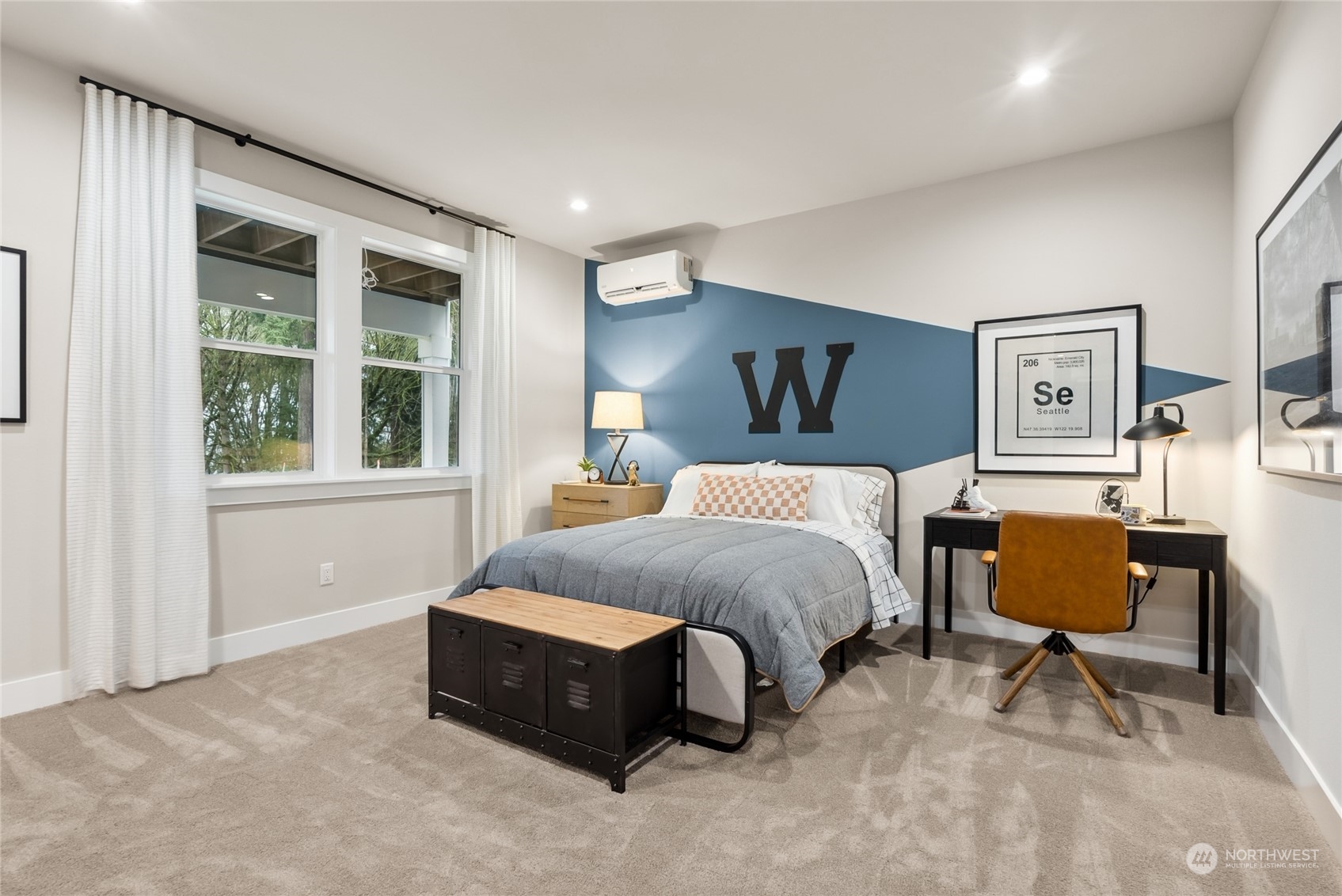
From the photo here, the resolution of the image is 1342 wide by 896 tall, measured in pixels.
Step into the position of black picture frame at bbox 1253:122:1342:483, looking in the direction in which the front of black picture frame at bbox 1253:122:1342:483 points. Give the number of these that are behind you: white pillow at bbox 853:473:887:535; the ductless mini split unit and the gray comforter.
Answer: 0

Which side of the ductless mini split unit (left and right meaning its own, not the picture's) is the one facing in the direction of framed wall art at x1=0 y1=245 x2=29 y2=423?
front

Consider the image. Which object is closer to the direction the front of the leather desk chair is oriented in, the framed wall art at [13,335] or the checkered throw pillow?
the checkered throw pillow

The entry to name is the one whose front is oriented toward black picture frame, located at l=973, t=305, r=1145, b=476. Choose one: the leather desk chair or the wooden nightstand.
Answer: the leather desk chair

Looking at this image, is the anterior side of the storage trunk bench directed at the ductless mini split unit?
no

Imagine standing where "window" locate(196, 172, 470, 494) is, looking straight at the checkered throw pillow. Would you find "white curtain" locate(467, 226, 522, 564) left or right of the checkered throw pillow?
left

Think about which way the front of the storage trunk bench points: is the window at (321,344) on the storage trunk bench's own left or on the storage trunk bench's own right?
on the storage trunk bench's own right

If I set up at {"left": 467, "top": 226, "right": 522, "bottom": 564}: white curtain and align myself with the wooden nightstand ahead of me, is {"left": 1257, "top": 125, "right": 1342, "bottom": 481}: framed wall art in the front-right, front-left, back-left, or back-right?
front-right

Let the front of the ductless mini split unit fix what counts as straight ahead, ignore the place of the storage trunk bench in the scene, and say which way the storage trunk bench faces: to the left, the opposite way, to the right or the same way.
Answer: the same way

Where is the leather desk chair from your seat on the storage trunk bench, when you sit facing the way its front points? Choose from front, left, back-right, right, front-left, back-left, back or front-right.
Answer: back-left

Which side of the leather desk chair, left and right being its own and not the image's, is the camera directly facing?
back

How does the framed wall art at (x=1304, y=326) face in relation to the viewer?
to the viewer's left

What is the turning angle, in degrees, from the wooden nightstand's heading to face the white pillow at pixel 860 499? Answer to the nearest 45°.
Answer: approximately 90° to its left

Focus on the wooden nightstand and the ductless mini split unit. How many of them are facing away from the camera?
0

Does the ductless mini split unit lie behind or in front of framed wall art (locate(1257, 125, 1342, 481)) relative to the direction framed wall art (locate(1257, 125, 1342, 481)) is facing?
in front

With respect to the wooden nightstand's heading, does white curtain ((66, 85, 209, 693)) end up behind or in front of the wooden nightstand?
in front

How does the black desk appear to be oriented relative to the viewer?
toward the camera

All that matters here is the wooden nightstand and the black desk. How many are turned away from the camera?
0
